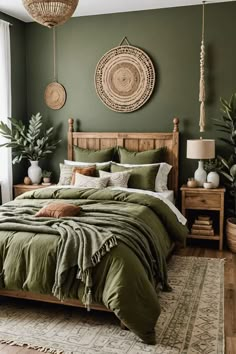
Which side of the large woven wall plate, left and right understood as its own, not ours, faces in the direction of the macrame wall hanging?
left

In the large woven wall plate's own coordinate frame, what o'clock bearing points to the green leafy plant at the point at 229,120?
The green leafy plant is roughly at 10 o'clock from the large woven wall plate.

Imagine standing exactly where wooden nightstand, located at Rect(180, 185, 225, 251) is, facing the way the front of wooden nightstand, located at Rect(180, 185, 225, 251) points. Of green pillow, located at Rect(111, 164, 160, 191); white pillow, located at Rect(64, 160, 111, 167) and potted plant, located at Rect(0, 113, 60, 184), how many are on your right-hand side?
3

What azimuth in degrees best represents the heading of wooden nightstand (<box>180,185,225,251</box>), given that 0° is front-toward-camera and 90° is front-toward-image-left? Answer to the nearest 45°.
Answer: approximately 0°

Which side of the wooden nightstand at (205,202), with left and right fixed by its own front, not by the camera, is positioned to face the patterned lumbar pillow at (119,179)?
right

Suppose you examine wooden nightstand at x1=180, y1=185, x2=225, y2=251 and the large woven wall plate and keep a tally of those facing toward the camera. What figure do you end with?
2

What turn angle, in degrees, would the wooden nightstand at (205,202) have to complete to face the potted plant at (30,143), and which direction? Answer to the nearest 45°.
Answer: approximately 90° to its right
